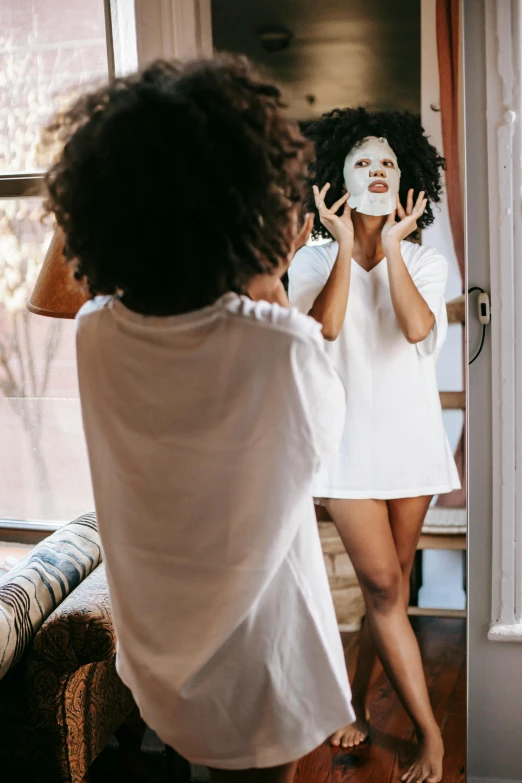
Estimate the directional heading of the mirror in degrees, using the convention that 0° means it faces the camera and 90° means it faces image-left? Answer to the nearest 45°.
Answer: approximately 0°

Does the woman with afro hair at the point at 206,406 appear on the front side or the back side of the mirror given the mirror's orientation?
on the front side

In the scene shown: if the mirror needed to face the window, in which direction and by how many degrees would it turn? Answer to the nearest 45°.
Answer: approximately 135° to its right
